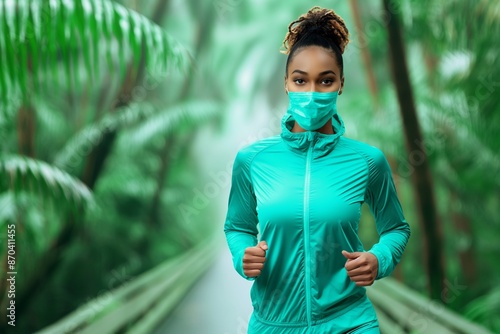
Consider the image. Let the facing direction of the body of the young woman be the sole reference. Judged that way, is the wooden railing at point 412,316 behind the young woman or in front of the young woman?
behind

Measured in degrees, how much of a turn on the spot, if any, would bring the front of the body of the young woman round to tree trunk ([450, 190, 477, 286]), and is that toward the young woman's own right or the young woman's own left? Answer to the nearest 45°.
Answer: approximately 180°

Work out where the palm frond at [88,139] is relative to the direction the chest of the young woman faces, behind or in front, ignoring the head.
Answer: behind

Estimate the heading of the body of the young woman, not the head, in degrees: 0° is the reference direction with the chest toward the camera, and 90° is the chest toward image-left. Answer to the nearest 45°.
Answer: approximately 0°

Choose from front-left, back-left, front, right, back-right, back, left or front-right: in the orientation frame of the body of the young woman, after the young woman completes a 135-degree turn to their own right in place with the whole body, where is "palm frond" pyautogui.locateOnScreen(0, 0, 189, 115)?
front

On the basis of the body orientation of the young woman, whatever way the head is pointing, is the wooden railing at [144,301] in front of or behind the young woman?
behind

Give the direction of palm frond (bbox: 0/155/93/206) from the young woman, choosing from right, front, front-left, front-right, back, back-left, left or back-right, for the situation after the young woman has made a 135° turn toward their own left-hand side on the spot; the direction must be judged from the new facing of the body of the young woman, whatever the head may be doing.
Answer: left

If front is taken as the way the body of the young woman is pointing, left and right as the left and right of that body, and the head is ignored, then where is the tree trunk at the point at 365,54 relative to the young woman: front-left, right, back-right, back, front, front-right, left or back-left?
back
